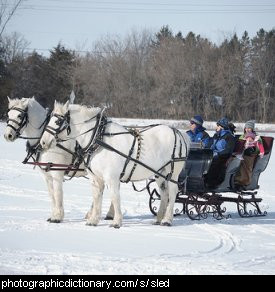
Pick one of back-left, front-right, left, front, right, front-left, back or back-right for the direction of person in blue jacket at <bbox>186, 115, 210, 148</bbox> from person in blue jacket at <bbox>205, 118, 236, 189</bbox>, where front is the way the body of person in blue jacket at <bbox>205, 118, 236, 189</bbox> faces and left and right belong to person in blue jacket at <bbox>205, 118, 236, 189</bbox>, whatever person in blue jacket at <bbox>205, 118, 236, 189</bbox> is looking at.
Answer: front-right

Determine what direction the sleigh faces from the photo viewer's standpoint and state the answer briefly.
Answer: facing to the left of the viewer

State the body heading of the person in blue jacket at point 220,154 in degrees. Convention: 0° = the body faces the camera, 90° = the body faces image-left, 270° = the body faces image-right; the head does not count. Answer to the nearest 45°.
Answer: approximately 90°

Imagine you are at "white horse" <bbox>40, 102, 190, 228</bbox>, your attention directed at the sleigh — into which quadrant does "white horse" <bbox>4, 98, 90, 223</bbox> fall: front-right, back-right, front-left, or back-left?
back-left

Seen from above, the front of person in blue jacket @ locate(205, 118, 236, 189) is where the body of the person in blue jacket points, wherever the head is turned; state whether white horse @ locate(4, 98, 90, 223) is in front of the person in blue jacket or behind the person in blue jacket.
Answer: in front

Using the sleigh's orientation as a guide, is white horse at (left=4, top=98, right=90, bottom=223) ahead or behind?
ahead

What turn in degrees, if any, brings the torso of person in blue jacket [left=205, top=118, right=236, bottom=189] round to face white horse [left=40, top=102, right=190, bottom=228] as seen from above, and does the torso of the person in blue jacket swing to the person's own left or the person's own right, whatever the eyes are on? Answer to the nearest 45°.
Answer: approximately 45° to the person's own left
